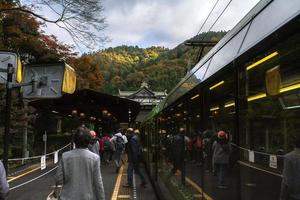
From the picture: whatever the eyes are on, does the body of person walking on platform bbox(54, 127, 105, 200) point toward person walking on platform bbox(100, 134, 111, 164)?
yes

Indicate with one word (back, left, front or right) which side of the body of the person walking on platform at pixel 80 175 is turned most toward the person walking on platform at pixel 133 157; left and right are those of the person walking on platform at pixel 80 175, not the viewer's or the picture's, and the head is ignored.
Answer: front

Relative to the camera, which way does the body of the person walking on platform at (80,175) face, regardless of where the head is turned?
away from the camera

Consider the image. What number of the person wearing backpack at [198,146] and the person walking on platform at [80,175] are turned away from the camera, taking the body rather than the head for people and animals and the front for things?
2

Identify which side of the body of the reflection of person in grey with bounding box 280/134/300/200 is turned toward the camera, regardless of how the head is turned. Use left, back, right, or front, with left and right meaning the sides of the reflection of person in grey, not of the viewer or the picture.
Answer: back

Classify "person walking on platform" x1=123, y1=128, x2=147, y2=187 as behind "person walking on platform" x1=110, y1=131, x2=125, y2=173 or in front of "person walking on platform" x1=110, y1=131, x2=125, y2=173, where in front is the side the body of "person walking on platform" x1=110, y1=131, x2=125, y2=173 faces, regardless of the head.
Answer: behind

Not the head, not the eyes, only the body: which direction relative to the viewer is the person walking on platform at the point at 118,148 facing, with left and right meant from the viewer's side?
facing away from the viewer

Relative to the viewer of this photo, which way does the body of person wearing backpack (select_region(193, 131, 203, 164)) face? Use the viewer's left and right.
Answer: facing away from the viewer

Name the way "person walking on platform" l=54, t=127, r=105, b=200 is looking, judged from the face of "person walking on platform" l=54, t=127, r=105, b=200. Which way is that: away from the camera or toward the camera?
away from the camera
